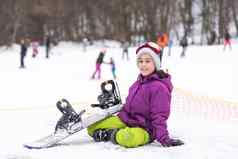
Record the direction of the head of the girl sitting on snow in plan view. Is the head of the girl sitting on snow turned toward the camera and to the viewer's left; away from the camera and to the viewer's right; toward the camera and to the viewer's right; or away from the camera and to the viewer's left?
toward the camera and to the viewer's left

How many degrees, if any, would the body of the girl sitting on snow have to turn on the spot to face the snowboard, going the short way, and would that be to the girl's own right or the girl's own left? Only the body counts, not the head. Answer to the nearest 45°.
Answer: approximately 45° to the girl's own right

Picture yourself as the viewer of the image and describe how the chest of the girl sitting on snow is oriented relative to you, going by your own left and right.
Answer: facing the viewer and to the left of the viewer
